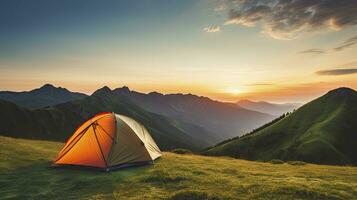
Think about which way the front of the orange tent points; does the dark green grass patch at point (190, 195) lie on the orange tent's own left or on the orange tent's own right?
on the orange tent's own left

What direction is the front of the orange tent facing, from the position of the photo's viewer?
facing the viewer and to the left of the viewer
